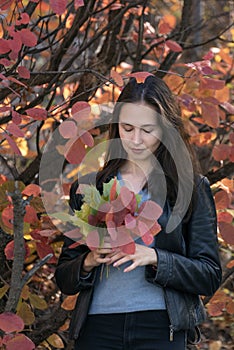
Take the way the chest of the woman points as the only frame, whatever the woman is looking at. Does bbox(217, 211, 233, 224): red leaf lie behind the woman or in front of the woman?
behind

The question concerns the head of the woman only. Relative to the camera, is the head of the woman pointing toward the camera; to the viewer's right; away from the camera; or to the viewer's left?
toward the camera

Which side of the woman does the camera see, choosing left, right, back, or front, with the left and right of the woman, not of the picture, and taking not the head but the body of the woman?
front
